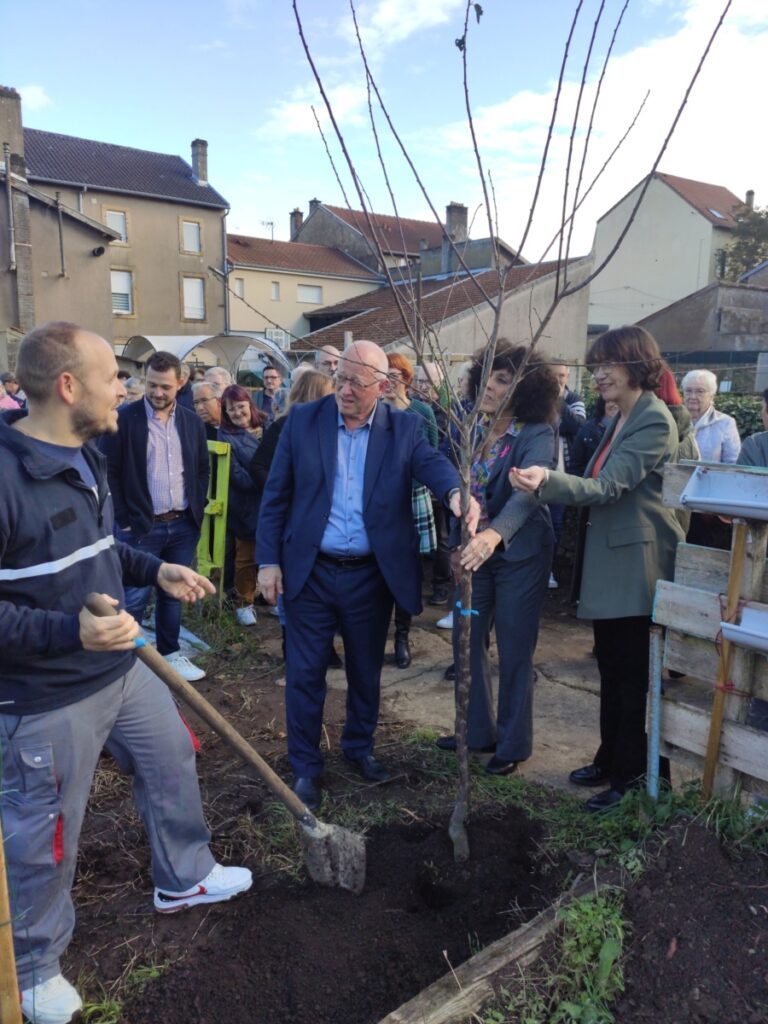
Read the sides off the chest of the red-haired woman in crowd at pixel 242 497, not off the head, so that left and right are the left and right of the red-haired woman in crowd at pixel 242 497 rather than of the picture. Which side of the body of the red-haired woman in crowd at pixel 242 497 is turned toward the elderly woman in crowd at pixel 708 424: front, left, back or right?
left

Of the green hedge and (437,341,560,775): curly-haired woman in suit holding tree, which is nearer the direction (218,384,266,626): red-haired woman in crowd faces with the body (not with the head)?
the curly-haired woman in suit holding tree

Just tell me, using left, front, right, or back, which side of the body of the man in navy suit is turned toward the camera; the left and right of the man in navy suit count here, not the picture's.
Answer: front

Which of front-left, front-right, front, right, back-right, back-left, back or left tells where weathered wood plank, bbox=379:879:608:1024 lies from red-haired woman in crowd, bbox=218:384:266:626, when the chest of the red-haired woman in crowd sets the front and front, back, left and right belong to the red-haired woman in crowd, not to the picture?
front

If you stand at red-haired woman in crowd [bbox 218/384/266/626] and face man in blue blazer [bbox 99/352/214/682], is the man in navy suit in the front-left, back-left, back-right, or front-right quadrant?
front-left

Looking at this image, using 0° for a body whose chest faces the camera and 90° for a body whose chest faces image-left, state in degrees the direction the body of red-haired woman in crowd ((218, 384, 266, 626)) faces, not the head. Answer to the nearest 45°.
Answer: approximately 0°

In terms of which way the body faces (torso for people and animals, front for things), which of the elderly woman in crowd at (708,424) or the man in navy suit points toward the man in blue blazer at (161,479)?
the elderly woman in crowd

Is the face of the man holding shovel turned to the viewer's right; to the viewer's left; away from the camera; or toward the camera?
to the viewer's right

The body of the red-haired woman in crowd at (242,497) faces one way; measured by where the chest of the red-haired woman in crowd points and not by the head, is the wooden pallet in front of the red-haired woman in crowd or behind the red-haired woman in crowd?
in front

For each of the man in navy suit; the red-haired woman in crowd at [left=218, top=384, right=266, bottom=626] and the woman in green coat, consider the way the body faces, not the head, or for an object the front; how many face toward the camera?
2

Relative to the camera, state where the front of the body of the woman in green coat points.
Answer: to the viewer's left

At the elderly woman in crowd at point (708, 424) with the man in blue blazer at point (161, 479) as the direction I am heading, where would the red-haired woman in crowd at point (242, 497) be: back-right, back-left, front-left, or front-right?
front-right

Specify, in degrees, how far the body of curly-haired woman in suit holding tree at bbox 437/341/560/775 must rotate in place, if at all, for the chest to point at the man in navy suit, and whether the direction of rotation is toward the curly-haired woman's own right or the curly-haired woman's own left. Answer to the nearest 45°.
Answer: approximately 45° to the curly-haired woman's own right

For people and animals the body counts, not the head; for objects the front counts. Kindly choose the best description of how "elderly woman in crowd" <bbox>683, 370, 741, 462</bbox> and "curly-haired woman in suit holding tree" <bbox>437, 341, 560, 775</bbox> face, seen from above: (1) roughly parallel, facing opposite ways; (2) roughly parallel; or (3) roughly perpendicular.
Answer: roughly parallel

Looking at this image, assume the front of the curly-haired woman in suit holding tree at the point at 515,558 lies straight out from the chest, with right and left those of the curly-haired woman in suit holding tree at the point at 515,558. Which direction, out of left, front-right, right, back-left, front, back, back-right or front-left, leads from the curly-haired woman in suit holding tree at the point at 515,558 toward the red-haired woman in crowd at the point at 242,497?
right

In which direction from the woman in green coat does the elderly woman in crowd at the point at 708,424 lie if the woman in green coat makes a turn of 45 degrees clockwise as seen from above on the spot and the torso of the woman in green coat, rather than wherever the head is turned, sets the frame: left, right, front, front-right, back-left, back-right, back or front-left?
front-right

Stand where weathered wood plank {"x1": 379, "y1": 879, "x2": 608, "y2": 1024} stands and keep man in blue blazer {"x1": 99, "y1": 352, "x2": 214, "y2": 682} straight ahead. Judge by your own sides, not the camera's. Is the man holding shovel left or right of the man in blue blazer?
left

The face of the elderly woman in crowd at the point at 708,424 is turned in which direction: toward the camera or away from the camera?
toward the camera
